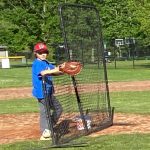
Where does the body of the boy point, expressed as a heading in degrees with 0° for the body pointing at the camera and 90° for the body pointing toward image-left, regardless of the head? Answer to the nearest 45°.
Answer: approximately 315°
